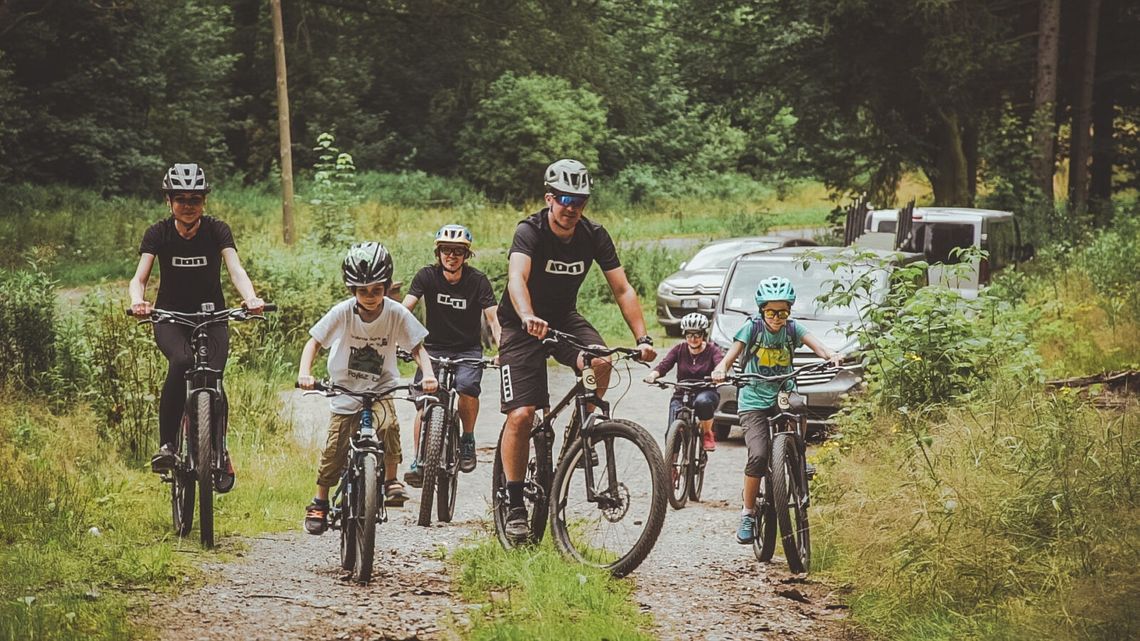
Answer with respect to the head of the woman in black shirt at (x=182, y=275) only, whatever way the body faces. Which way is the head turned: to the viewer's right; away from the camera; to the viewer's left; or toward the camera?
toward the camera

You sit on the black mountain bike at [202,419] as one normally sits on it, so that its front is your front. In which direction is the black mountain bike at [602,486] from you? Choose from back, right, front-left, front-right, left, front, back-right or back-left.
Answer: front-left

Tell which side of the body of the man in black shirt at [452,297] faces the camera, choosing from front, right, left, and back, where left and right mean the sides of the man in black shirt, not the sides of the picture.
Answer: front

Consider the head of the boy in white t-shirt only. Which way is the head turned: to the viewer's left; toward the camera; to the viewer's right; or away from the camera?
toward the camera

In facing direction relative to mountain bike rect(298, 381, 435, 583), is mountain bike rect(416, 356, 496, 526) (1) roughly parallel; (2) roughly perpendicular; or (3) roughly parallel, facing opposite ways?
roughly parallel

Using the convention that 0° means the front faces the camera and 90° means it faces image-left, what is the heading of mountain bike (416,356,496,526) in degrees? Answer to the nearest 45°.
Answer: approximately 0°

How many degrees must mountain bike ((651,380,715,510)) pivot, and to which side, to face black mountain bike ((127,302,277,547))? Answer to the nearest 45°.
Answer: approximately 45° to its right

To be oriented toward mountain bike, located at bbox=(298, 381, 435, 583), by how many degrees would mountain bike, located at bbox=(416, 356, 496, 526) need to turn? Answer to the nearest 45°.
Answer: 0° — it already faces it

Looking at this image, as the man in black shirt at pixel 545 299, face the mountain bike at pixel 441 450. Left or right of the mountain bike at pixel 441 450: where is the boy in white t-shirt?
left

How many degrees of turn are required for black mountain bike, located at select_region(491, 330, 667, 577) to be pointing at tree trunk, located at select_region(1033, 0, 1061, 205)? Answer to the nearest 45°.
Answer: approximately 90° to its left

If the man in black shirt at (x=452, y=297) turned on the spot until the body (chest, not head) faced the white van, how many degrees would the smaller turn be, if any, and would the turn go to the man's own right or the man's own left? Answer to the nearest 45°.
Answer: approximately 135° to the man's own left

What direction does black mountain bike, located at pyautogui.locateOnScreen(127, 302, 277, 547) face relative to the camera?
toward the camera

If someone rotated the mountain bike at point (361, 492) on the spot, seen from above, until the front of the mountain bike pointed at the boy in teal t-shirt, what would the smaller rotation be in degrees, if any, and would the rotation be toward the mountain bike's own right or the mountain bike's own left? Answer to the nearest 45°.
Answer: approximately 90° to the mountain bike's own left

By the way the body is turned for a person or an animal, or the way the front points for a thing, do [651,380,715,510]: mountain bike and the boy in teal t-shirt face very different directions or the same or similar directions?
same or similar directions

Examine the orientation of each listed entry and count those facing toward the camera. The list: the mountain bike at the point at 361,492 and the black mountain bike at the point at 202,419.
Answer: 2

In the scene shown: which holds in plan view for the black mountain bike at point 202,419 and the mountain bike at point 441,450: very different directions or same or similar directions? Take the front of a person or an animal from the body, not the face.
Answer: same or similar directions

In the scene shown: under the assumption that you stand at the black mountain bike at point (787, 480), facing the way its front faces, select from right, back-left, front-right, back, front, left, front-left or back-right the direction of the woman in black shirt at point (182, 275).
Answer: right

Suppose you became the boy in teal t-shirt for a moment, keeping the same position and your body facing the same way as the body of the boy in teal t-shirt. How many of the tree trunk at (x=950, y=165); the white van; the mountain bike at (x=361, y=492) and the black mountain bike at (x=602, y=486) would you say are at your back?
2

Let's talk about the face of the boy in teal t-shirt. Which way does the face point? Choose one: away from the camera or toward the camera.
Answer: toward the camera

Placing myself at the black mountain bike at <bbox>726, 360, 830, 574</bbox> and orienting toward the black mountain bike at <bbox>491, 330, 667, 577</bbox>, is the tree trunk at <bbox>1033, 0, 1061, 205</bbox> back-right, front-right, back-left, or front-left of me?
back-right
